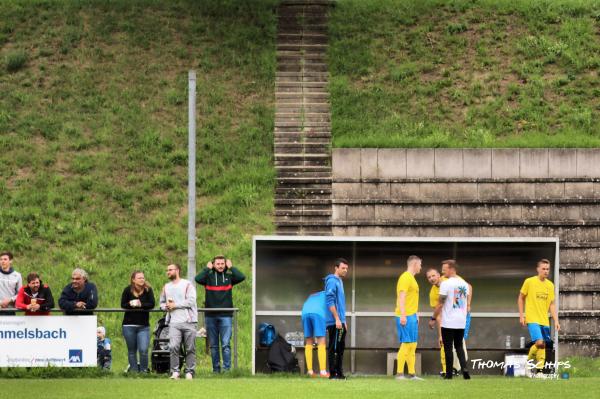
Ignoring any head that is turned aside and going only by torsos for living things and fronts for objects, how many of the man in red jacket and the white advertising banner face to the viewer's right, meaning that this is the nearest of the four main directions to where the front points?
0

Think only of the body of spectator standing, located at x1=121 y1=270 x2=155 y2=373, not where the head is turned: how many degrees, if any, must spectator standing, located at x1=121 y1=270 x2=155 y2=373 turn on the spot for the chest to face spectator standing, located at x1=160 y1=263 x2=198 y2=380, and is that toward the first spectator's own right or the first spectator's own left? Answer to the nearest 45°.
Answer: approximately 45° to the first spectator's own left

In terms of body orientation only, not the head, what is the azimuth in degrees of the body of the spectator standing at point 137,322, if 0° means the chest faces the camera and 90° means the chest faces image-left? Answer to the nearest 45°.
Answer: approximately 0°

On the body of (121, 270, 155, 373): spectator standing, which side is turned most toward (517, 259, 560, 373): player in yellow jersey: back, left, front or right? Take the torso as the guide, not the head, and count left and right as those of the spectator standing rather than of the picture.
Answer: left

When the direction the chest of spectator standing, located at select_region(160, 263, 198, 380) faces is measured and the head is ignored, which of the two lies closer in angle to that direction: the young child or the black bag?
the young child

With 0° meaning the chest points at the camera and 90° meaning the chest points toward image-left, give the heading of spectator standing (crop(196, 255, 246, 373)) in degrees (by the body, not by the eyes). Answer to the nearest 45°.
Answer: approximately 0°
